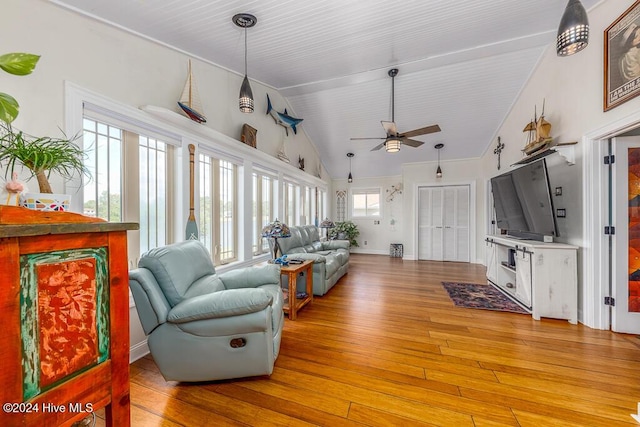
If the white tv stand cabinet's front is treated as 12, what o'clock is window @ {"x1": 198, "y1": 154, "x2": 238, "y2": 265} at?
The window is roughly at 11 o'clock from the white tv stand cabinet.

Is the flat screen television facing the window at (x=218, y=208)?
yes

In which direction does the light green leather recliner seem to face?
to the viewer's right

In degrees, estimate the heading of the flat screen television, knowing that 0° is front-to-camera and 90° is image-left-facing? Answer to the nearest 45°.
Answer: approximately 45°

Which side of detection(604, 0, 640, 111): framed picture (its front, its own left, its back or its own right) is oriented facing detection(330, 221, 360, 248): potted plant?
right

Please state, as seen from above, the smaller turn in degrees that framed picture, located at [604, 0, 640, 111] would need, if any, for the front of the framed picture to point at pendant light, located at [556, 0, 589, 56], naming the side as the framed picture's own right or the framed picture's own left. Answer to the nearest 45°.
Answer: approximately 45° to the framed picture's own left

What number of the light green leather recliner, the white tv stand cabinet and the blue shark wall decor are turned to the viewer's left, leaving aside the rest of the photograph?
1

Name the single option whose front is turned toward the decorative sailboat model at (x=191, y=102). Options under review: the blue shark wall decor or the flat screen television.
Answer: the flat screen television

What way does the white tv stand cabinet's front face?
to the viewer's left
